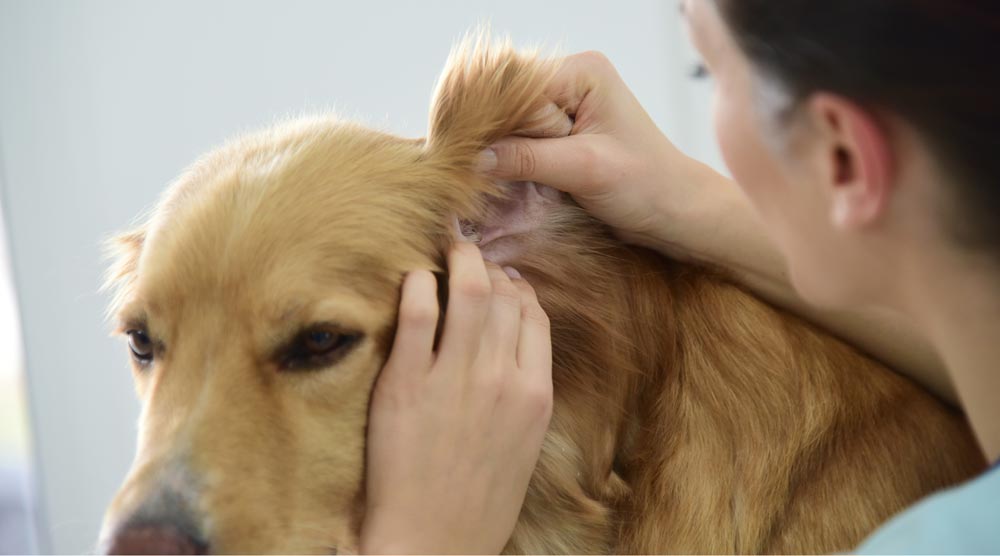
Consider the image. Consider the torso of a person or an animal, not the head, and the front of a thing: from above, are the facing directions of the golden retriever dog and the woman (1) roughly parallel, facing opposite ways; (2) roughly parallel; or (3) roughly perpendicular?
roughly perpendicular

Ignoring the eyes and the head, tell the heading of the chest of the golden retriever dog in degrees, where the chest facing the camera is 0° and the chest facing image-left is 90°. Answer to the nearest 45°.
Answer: approximately 45°

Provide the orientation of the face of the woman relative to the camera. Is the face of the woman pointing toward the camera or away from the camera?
away from the camera

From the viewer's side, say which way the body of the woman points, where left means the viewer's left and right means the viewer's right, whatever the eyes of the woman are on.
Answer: facing away from the viewer and to the left of the viewer
